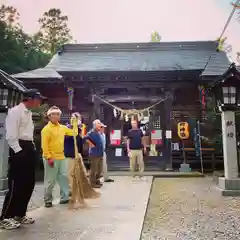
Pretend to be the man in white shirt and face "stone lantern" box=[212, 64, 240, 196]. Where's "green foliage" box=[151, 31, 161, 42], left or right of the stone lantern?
left

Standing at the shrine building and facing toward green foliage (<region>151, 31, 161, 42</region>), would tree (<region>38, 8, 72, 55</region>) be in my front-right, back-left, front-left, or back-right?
front-left

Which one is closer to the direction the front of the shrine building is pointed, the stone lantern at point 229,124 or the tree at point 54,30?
the stone lantern

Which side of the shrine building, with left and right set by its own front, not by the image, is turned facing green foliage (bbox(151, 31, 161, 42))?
back

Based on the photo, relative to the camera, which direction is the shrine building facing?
toward the camera

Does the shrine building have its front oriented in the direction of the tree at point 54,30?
no

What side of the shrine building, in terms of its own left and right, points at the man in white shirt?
front

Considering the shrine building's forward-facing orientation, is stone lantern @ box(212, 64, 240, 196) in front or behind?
in front

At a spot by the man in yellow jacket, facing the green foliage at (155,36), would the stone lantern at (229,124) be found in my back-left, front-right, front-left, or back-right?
front-right

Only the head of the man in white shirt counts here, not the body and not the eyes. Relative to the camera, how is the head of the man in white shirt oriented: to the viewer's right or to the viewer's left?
to the viewer's right

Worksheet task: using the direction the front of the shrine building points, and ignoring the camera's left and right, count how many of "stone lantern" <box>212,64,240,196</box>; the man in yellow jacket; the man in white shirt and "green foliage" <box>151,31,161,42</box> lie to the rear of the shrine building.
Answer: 1

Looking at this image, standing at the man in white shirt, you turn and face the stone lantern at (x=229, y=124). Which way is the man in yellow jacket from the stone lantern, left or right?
left

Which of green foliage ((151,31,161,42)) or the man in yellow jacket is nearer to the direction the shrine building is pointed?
the man in yellow jacket

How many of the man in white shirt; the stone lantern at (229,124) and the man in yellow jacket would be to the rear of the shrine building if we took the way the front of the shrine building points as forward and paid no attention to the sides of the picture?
0

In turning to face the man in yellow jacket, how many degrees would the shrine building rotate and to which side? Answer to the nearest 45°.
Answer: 0° — it already faces them
